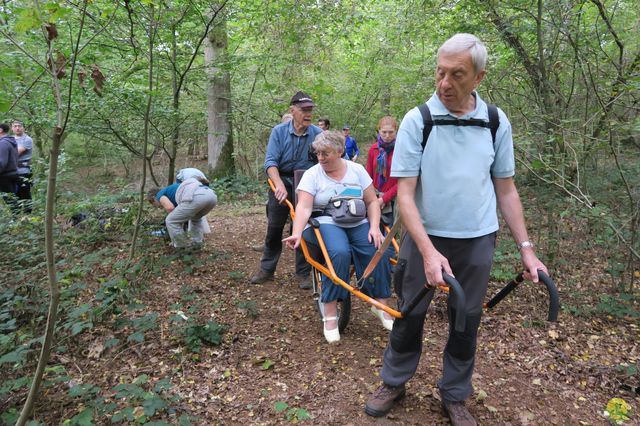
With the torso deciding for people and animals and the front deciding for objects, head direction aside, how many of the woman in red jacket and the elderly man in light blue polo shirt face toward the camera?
2

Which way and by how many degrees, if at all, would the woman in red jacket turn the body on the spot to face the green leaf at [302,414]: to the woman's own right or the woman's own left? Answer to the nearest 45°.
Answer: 0° — they already face it

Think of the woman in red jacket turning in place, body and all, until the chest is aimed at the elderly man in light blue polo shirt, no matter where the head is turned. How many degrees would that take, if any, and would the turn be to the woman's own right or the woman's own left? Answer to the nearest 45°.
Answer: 0° — they already face them

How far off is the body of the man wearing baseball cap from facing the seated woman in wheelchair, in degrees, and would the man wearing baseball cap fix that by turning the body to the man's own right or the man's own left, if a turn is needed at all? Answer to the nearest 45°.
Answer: approximately 45° to the man's own right

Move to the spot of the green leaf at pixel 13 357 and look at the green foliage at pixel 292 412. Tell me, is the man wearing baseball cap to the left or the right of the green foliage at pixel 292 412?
left

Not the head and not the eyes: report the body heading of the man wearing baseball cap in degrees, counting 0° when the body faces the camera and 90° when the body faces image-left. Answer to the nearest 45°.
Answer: approximately 315°

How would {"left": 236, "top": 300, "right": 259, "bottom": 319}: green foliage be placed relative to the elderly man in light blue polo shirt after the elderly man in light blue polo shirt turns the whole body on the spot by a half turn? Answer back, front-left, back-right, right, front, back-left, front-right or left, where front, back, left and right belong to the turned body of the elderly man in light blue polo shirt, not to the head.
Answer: front-left

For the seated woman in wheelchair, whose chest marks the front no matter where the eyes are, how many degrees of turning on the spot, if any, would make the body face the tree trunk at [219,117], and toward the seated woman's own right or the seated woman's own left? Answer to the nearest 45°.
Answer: approximately 180°

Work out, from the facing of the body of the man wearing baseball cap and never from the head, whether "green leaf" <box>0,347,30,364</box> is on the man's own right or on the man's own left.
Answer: on the man's own right
